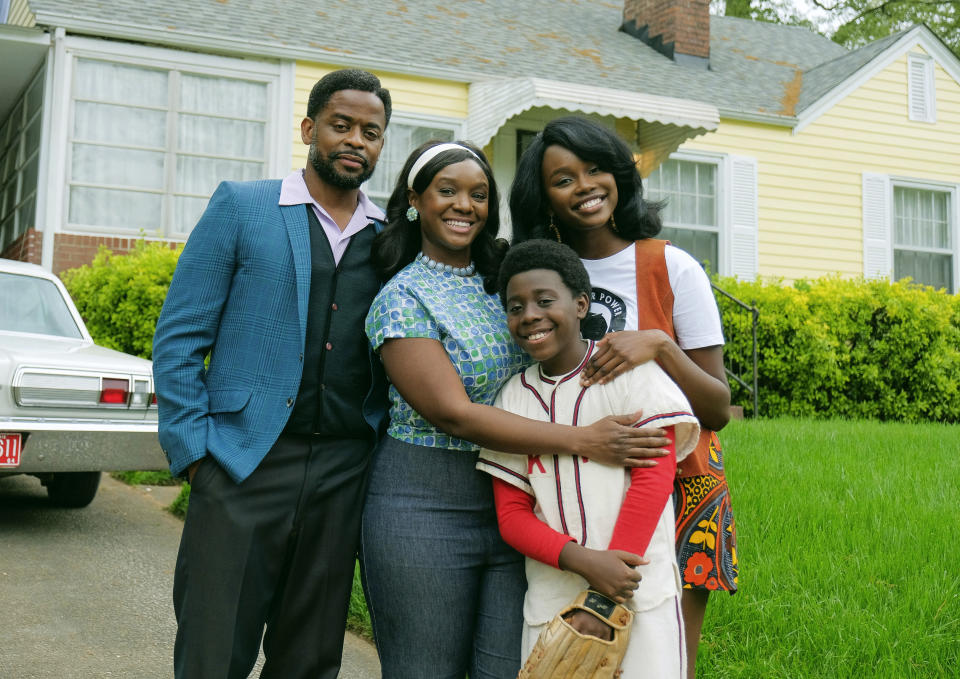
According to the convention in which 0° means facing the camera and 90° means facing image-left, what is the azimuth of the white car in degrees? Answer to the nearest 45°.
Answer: approximately 180°

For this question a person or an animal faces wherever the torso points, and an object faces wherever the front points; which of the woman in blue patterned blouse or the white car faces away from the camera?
the white car

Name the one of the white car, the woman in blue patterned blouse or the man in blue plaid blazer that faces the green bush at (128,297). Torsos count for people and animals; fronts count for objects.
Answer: the white car

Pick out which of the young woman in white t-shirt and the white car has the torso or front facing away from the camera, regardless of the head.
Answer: the white car

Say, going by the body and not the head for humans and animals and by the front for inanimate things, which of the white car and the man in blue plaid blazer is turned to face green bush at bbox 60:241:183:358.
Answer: the white car

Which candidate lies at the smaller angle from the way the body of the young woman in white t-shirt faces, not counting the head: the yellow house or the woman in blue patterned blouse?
the woman in blue patterned blouse

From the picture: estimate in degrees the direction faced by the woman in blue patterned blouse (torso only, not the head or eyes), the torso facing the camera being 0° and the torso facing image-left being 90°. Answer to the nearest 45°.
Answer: approximately 315°

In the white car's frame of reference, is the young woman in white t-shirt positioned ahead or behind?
behind
